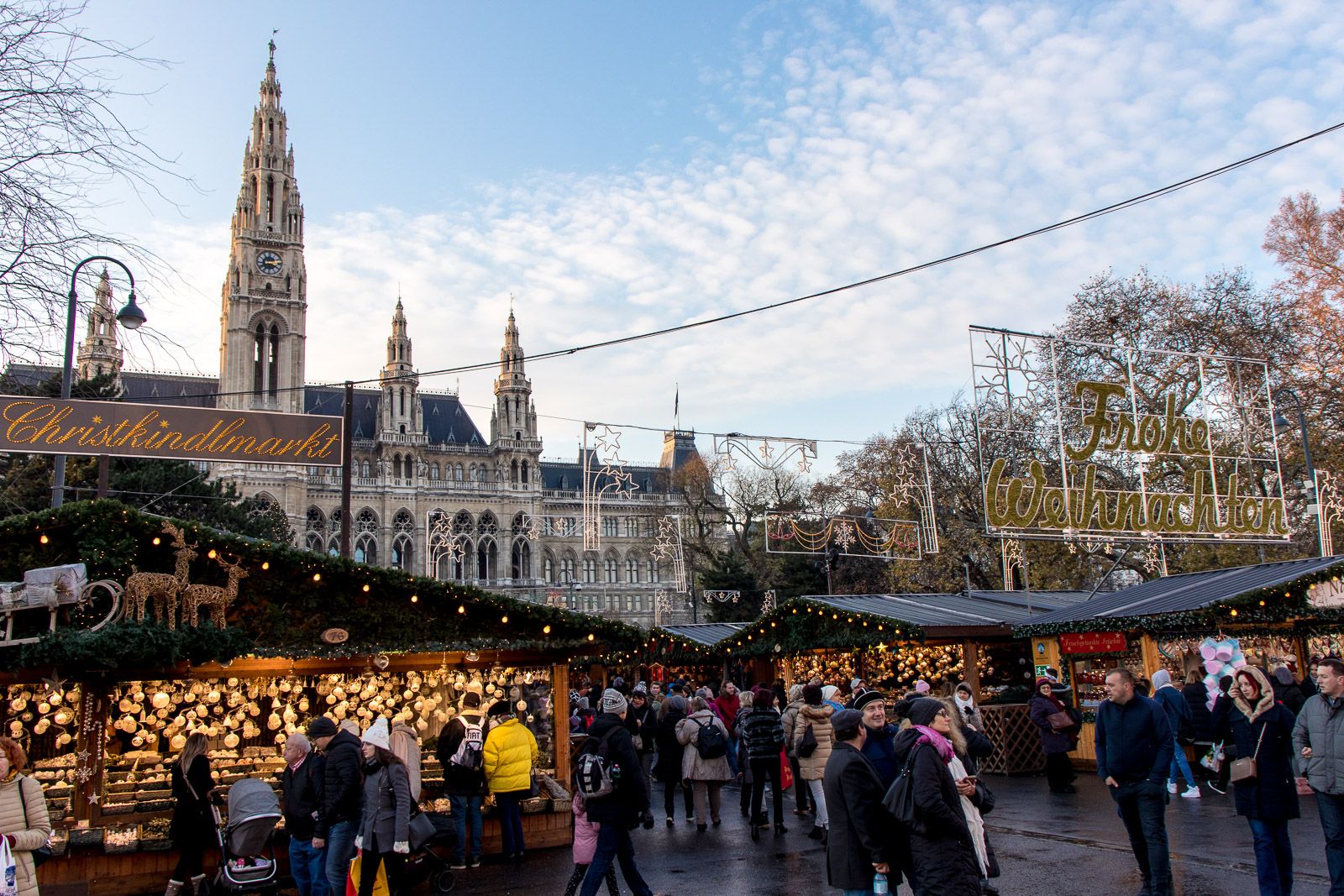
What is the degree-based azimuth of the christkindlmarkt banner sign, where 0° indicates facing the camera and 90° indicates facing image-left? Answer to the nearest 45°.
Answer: approximately 0°

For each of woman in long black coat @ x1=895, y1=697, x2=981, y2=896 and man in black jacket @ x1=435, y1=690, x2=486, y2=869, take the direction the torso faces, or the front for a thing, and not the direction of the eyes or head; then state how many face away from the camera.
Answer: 1

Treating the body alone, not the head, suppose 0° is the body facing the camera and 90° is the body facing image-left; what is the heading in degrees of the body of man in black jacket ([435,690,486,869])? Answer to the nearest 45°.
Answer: approximately 180°

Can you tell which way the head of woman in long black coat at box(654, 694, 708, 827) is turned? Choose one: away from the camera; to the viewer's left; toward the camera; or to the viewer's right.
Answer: away from the camera

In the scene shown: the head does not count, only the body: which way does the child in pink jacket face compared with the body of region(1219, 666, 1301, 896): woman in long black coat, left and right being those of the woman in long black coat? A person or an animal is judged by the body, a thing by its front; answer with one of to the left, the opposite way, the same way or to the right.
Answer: the opposite way

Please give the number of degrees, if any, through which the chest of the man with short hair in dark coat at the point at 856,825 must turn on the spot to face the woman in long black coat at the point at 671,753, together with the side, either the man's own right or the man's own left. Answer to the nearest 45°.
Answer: approximately 45° to the man's own left

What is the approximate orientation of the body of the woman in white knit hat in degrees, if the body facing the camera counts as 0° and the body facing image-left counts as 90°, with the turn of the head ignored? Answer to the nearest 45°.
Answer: approximately 45°
